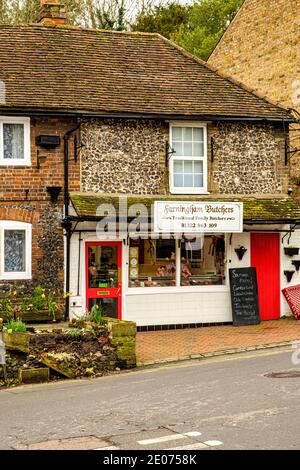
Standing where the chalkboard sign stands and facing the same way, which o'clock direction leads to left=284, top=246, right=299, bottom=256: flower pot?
The flower pot is roughly at 8 o'clock from the chalkboard sign.

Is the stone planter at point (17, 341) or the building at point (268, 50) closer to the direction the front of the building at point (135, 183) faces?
the stone planter

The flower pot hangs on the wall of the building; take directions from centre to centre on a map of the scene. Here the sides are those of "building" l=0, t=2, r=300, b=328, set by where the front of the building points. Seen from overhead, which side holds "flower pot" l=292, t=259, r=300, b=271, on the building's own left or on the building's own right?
on the building's own left

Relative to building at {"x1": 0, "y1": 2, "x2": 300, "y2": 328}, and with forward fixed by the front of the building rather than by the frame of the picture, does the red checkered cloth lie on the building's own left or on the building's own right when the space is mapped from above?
on the building's own left

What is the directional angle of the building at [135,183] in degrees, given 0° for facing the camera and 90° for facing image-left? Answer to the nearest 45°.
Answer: approximately 0°

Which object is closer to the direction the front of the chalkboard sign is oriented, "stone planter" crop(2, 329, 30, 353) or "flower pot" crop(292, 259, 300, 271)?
the stone planter

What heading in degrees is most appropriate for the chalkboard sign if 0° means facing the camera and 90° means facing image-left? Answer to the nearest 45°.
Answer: approximately 0°

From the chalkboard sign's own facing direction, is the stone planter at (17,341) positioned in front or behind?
in front

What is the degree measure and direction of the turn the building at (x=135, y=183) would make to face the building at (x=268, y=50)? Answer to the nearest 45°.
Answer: approximately 135° to its left
